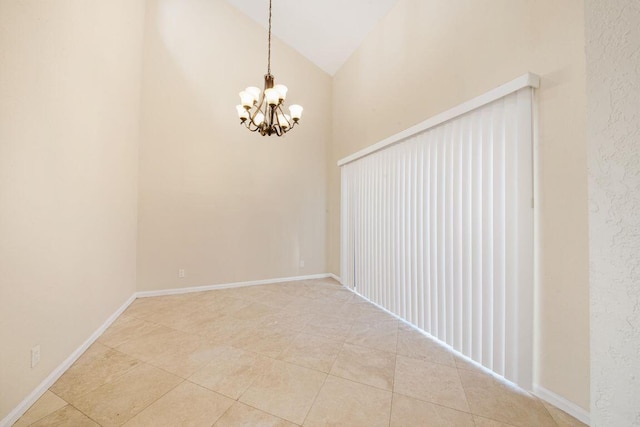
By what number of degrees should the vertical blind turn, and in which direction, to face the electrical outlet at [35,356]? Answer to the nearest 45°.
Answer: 0° — it already faces it

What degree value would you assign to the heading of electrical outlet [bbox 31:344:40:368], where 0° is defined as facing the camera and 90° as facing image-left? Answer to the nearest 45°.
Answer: approximately 315°

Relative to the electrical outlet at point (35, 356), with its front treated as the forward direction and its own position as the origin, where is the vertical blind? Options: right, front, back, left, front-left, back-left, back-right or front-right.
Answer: front

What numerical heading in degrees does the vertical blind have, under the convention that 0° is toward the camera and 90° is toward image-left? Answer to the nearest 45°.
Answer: approximately 45°

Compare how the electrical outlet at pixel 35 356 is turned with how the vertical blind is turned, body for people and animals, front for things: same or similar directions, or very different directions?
very different directions

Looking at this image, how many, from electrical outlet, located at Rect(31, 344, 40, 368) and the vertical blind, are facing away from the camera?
0
